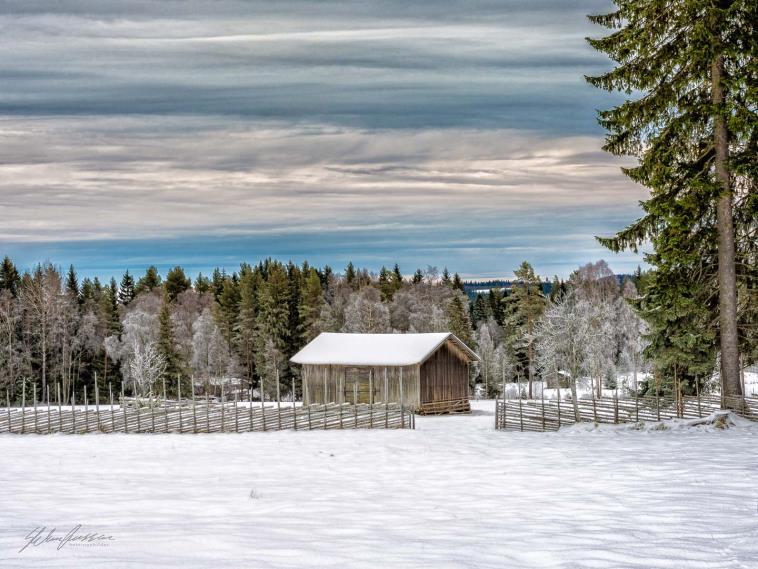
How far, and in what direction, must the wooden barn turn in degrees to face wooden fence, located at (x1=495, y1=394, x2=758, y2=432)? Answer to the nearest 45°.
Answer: approximately 45° to its left

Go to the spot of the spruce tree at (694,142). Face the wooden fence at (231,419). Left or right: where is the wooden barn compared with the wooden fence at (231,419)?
right

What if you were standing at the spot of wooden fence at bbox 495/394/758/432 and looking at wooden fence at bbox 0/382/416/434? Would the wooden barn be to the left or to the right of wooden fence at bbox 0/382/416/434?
right

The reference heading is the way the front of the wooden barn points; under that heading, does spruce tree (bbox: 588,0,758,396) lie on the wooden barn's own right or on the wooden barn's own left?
on the wooden barn's own left

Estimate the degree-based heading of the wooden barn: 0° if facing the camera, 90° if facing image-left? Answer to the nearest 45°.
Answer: approximately 45°
